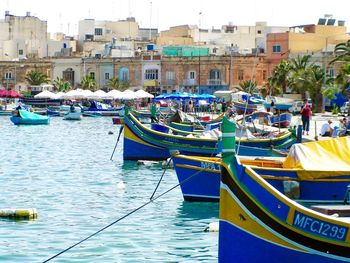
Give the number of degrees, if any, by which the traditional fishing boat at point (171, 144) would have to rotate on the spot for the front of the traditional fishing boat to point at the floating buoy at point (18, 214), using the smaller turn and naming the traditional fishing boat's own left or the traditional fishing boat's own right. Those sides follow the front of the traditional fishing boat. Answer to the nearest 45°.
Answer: approximately 90° to the traditional fishing boat's own left

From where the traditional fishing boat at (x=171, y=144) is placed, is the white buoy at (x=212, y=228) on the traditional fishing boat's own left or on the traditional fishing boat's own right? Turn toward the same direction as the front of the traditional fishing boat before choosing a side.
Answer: on the traditional fishing boat's own left

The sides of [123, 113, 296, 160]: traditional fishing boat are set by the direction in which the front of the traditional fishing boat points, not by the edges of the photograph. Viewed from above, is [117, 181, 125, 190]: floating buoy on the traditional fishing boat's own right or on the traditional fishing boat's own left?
on the traditional fishing boat's own left

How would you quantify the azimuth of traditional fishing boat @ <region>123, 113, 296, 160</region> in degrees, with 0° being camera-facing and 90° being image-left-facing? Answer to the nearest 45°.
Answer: approximately 90°

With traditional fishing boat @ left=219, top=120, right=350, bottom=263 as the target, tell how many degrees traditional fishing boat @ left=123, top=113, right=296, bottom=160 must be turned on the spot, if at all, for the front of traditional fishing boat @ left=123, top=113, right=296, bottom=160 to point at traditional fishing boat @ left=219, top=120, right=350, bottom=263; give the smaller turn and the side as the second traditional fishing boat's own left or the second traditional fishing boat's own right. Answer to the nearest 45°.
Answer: approximately 90° to the second traditional fishing boat's own left
